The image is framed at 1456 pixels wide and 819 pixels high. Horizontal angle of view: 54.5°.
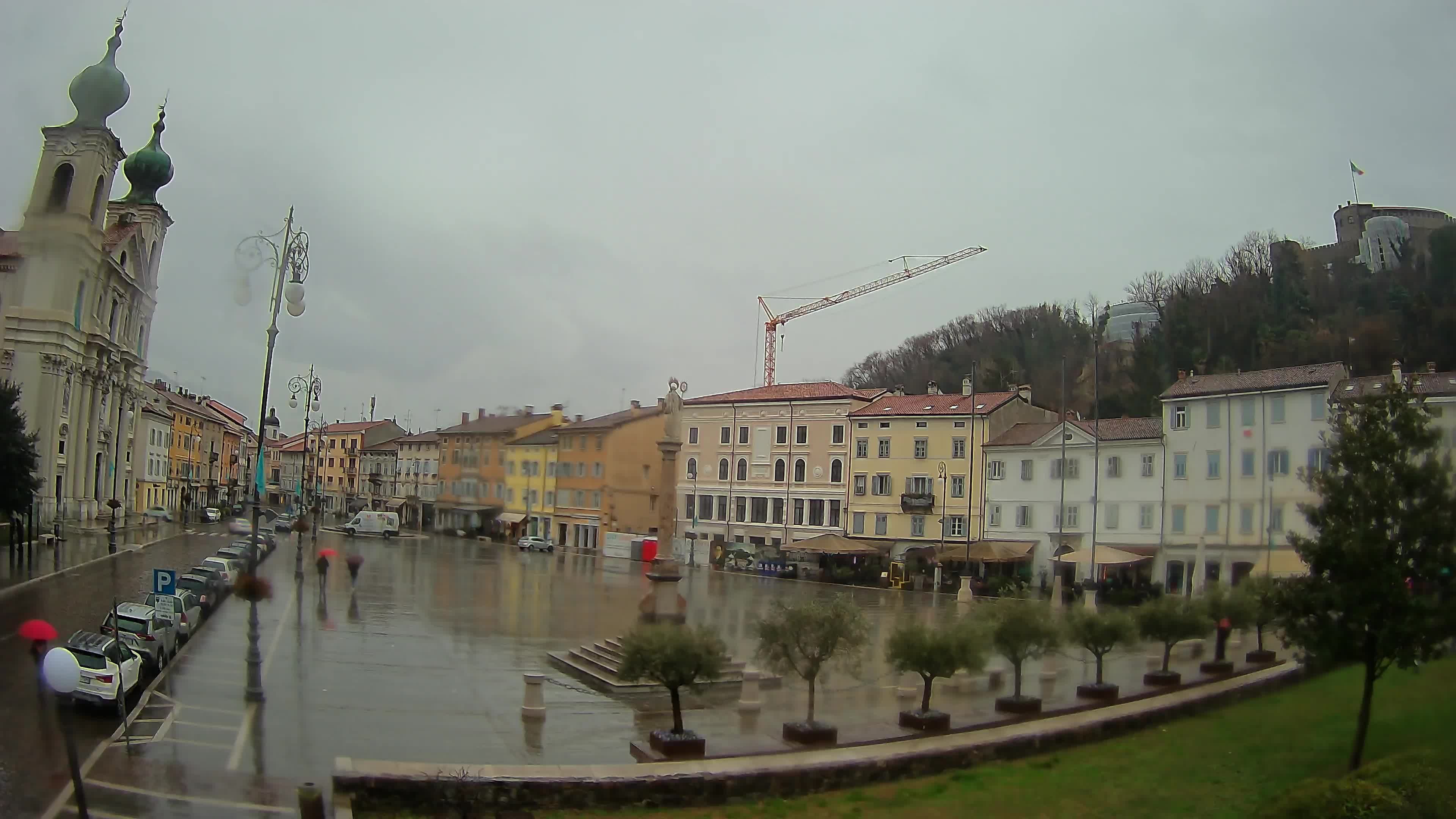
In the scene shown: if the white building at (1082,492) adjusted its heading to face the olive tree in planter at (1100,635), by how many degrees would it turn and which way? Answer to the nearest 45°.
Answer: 0° — it already faces it

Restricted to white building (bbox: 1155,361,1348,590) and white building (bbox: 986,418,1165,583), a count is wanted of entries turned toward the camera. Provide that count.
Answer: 2

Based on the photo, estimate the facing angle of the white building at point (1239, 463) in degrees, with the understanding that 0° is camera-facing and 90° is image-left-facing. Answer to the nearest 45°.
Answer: approximately 0°

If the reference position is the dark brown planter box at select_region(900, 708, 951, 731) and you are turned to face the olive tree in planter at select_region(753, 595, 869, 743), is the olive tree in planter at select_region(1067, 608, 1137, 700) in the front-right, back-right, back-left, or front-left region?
back-right

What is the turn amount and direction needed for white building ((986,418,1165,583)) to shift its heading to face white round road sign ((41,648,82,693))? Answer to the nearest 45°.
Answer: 0° — it already faces it

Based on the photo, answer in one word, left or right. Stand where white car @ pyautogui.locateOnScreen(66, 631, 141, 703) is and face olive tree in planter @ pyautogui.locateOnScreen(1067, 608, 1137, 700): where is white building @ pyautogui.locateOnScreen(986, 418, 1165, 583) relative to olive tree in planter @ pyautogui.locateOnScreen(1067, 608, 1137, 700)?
left
